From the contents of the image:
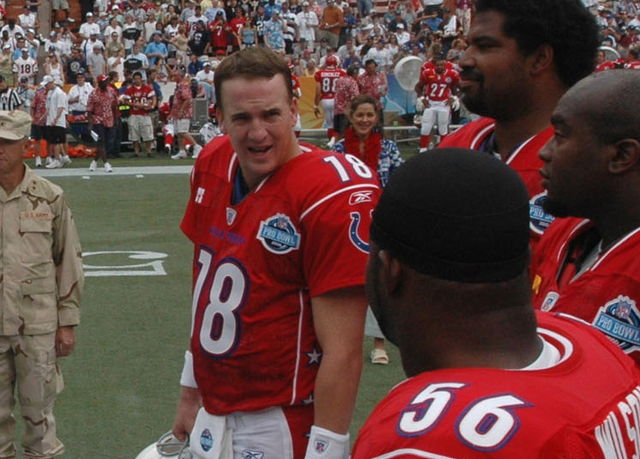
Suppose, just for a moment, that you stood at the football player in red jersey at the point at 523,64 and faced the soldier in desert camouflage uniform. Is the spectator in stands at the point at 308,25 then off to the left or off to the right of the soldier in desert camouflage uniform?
right

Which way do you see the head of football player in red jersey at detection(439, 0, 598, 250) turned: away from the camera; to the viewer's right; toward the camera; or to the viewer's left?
to the viewer's left

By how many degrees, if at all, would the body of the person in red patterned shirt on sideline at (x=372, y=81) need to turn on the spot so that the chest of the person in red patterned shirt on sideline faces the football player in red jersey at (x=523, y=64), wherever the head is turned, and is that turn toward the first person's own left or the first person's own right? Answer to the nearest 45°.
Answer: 0° — they already face them

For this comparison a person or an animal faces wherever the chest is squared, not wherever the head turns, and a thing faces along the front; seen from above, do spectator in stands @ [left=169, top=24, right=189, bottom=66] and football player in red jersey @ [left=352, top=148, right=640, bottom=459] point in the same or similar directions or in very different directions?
very different directions

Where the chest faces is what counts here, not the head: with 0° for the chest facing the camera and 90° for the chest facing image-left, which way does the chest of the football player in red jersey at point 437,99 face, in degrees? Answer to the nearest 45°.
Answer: approximately 0°

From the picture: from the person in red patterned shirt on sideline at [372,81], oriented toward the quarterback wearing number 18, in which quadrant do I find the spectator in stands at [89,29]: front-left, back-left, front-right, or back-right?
back-right

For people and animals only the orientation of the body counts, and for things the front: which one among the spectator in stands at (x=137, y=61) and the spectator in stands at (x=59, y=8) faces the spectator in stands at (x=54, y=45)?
the spectator in stands at (x=59, y=8)

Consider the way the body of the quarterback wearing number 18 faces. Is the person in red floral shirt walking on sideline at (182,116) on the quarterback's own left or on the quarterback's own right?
on the quarterback's own right

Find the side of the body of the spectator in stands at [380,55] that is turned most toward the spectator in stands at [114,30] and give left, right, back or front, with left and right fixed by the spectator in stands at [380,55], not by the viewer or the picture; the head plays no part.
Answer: right

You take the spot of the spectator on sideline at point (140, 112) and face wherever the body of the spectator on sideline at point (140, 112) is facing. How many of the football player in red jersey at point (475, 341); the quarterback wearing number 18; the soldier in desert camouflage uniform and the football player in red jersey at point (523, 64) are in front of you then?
4

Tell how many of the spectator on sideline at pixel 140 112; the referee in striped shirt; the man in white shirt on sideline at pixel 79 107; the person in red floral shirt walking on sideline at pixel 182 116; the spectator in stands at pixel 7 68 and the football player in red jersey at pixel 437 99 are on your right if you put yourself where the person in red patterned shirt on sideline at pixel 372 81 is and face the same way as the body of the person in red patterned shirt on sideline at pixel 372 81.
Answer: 5
